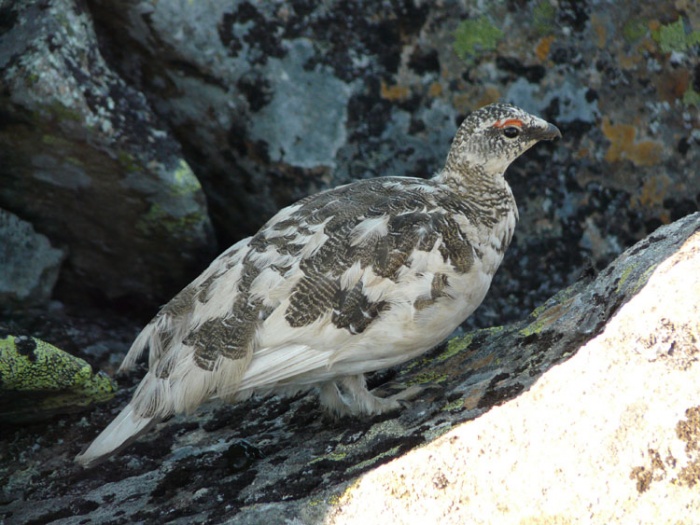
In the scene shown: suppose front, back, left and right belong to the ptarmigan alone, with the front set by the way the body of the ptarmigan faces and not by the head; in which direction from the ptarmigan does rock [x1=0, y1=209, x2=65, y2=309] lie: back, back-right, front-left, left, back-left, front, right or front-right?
back-left

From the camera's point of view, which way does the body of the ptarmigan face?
to the viewer's right

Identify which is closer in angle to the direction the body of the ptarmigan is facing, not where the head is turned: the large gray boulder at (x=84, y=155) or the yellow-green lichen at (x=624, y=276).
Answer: the yellow-green lichen

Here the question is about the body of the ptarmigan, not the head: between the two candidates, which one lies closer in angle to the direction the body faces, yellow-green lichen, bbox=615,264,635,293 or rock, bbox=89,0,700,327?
the yellow-green lichen
